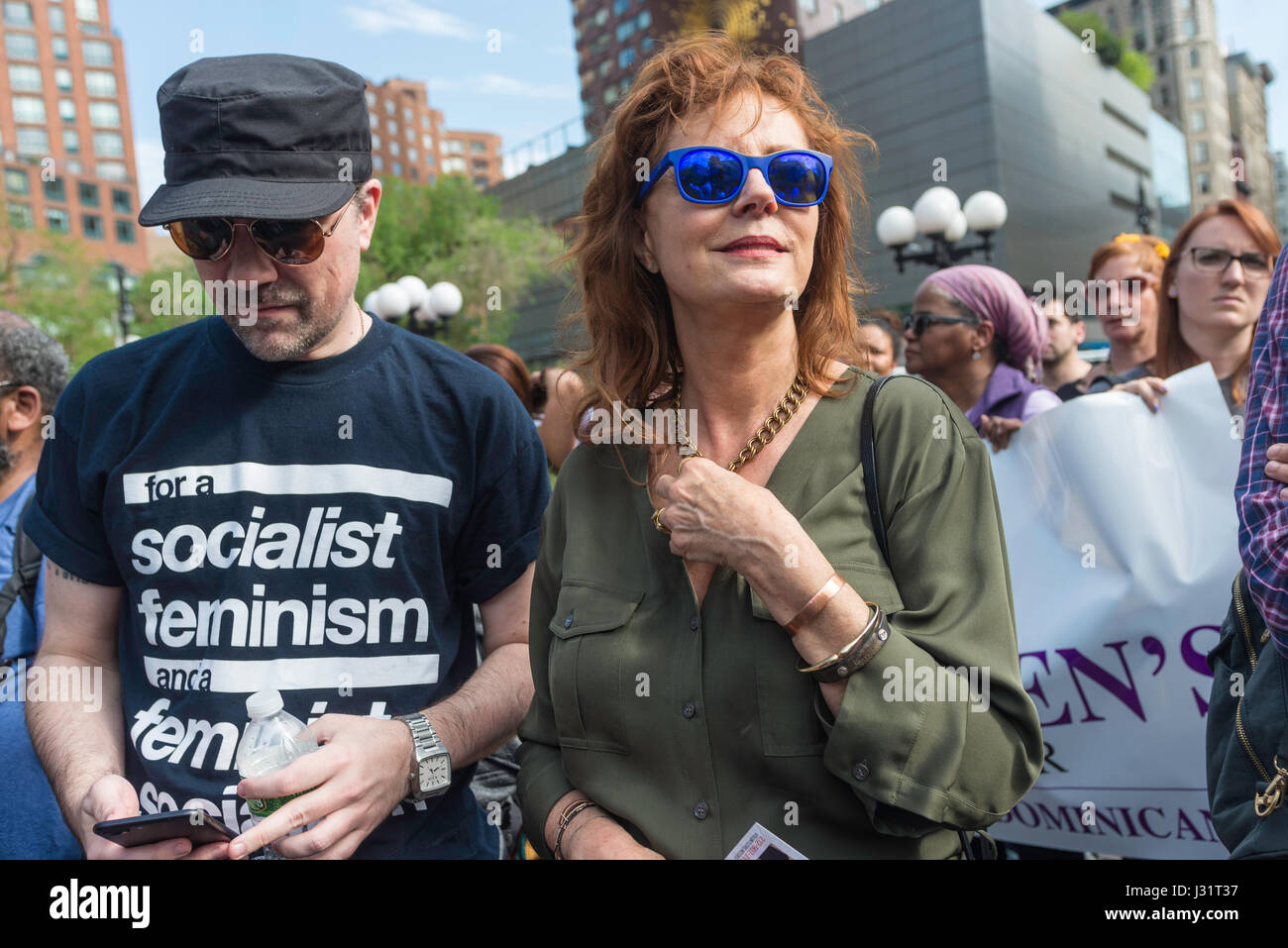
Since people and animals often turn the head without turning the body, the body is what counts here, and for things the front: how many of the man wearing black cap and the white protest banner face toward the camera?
2

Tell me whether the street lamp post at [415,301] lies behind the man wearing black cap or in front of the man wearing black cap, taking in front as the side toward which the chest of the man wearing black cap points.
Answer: behind

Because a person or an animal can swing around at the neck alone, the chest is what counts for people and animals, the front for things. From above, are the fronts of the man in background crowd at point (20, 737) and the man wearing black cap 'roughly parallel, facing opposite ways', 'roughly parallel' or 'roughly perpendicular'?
roughly perpendicular

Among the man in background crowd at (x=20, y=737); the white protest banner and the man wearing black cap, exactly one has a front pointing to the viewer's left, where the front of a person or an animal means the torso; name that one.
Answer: the man in background crowd

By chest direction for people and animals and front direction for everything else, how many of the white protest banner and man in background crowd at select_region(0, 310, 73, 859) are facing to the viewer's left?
1

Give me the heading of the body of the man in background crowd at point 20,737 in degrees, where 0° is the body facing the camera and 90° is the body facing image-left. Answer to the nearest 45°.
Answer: approximately 90°

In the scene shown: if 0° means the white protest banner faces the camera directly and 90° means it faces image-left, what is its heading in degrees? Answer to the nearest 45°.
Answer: approximately 0°

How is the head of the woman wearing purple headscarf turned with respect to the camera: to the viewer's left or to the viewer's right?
to the viewer's left

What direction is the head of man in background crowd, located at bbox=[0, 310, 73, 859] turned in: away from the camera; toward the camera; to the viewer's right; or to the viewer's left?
to the viewer's left

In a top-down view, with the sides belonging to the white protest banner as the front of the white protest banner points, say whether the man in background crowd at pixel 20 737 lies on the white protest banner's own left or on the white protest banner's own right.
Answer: on the white protest banner's own right
